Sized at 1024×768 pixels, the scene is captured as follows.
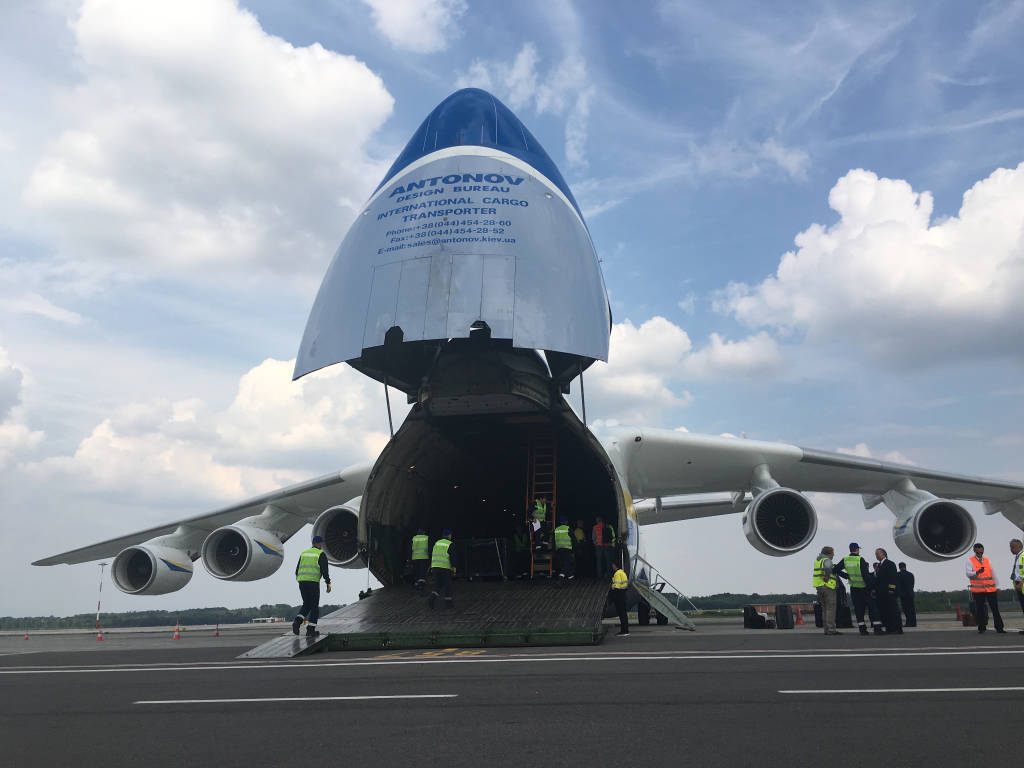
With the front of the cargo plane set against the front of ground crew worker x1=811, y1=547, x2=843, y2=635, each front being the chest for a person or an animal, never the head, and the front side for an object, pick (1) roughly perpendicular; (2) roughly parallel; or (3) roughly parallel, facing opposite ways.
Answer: roughly perpendicular

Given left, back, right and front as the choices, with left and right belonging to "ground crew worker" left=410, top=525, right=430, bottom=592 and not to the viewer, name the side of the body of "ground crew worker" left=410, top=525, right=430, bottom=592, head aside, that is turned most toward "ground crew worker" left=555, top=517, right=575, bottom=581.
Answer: right

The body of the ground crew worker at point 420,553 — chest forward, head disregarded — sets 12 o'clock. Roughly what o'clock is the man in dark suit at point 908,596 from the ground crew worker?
The man in dark suit is roughly at 3 o'clock from the ground crew worker.

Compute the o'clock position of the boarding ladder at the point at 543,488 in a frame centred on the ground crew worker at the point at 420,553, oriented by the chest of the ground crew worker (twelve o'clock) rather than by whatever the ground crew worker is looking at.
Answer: The boarding ladder is roughly at 2 o'clock from the ground crew worker.

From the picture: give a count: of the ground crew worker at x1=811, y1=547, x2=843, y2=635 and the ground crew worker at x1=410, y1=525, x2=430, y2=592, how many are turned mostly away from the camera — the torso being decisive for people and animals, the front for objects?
1

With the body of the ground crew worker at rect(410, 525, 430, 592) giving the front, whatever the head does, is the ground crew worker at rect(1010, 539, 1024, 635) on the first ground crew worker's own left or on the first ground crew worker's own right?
on the first ground crew worker's own right

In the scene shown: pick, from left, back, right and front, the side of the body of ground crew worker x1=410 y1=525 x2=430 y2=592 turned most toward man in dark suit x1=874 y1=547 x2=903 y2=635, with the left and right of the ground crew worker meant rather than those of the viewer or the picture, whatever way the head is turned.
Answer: right

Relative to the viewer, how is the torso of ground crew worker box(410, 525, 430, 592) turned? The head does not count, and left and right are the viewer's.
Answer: facing away from the viewer

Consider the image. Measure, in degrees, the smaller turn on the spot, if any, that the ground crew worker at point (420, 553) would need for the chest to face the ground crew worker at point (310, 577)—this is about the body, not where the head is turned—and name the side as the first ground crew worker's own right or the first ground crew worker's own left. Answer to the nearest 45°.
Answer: approximately 135° to the first ground crew worker's own left

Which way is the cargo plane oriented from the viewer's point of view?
toward the camera

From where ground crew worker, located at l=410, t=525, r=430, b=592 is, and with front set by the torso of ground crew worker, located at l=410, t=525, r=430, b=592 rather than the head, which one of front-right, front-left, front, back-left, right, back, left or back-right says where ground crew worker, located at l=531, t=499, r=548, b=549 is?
right
